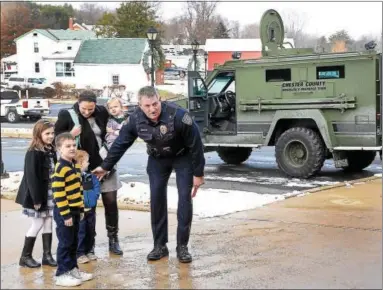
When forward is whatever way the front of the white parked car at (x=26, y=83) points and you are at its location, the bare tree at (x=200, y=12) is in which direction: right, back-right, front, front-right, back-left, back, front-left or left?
front-left

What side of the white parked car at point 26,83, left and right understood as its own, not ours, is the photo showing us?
right

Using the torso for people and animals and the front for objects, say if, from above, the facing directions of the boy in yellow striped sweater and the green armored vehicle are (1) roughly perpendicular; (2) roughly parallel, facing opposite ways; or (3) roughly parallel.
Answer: roughly parallel, facing opposite ways

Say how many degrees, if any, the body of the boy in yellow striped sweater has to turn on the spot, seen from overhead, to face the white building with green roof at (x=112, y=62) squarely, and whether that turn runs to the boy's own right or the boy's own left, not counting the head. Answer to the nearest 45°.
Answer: approximately 135° to the boy's own left

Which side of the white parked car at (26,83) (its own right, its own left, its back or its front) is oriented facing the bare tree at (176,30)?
left

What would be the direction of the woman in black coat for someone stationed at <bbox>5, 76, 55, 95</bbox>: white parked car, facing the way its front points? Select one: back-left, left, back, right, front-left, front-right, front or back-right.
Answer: right
